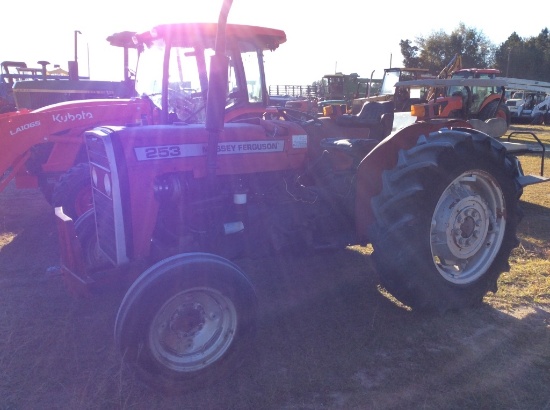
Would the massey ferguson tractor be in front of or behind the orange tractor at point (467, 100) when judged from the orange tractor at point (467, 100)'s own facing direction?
in front

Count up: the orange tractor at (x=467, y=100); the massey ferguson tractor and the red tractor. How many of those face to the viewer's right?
0

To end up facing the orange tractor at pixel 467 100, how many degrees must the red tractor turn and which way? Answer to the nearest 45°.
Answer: approximately 180°

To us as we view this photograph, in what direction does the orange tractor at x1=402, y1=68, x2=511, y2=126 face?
facing the viewer and to the left of the viewer

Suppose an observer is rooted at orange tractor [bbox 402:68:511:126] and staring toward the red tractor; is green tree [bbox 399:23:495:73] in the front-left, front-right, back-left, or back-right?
back-right

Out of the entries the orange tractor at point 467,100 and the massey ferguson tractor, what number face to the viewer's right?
0

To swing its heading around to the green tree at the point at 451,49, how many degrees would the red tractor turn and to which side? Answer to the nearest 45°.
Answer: approximately 180°

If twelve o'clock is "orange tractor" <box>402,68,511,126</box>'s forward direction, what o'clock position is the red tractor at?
The red tractor is roughly at 11 o'clock from the orange tractor.

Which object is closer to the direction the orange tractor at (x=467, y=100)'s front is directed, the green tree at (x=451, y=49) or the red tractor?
the red tractor

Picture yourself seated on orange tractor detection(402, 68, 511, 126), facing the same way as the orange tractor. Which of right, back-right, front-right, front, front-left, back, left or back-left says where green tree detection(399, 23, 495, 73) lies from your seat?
back-right

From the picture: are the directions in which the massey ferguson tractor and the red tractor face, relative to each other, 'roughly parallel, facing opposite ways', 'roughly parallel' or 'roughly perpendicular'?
roughly parallel

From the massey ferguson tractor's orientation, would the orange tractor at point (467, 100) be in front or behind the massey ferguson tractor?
behind

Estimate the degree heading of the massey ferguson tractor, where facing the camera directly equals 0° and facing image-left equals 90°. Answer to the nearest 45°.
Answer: approximately 45°
